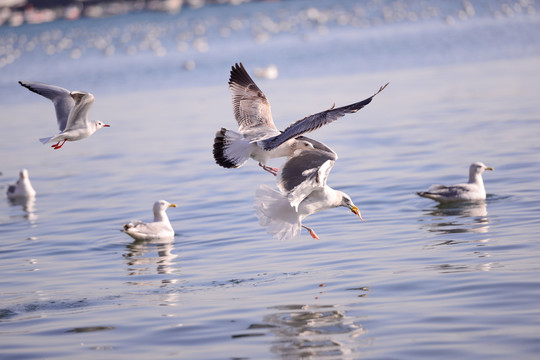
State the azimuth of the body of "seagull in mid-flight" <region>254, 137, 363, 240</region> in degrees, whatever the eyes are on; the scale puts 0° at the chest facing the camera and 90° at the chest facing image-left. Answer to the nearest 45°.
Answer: approximately 270°

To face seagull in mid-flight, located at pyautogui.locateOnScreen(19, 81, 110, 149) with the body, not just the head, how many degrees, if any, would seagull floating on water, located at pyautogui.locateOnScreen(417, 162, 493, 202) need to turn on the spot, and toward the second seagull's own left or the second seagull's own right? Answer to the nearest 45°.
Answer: approximately 135° to the second seagull's own right

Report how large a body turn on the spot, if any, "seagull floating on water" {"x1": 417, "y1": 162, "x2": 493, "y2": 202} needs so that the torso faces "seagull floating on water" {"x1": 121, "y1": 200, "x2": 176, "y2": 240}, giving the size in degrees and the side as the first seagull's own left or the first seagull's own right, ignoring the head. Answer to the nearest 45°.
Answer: approximately 180°

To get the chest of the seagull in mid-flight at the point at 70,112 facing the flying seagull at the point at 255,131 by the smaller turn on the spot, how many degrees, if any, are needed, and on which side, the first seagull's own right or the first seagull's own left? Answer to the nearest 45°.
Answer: approximately 45° to the first seagull's own right

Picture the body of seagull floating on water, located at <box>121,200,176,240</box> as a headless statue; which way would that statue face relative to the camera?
to the viewer's right

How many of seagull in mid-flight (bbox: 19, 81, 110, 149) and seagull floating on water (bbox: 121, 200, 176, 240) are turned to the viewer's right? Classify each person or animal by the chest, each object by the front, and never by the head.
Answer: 2

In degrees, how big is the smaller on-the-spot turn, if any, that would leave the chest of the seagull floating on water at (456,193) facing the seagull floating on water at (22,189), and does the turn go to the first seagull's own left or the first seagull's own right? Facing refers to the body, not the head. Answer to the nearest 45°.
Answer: approximately 180°

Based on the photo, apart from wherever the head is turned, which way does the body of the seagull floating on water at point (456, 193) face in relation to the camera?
to the viewer's right

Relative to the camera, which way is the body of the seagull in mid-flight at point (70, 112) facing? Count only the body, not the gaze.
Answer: to the viewer's right
